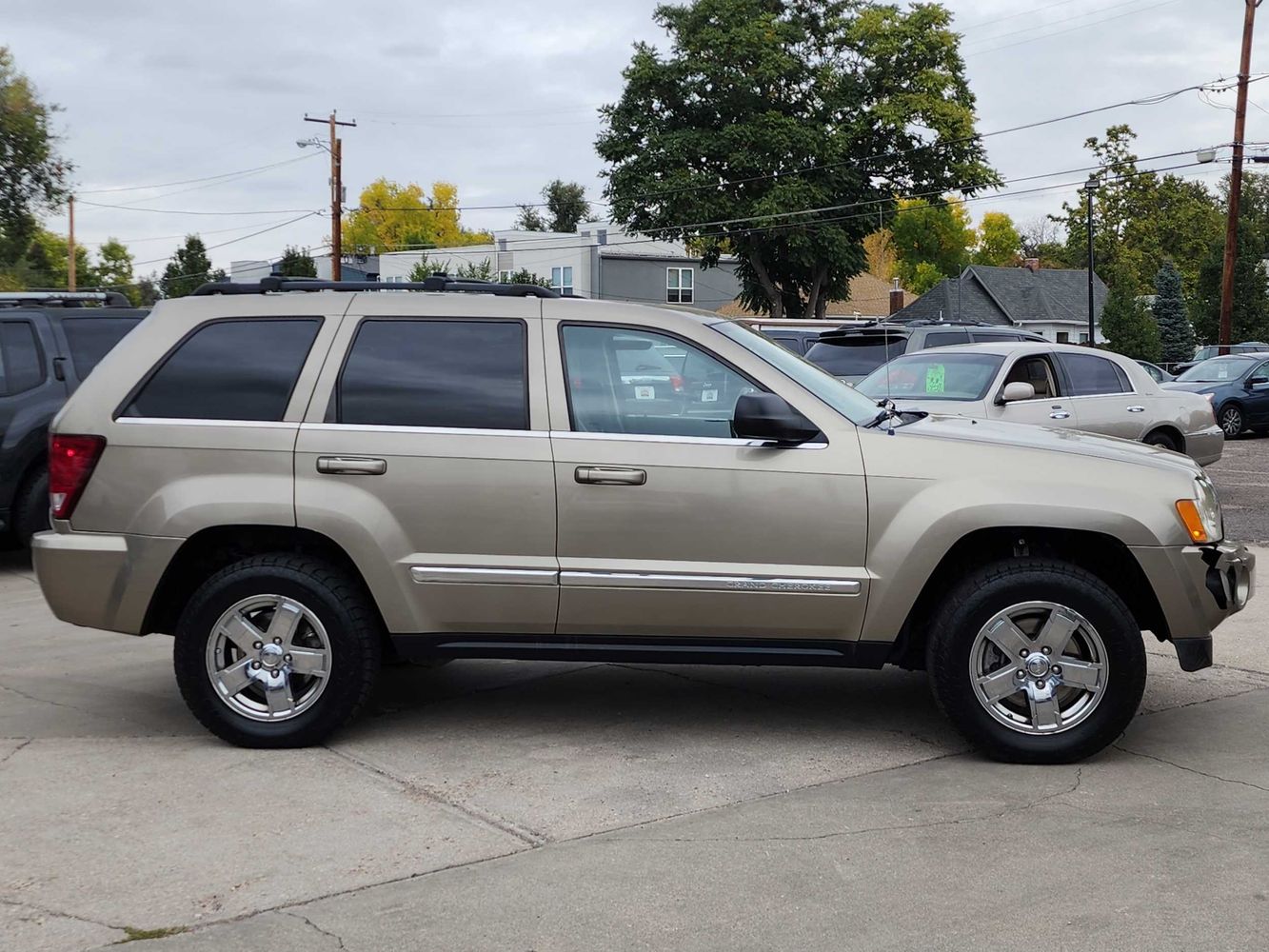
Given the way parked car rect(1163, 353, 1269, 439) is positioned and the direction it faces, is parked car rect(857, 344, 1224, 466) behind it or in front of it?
in front

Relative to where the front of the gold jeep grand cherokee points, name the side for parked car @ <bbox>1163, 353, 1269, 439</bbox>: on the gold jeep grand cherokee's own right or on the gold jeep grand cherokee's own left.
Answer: on the gold jeep grand cherokee's own left

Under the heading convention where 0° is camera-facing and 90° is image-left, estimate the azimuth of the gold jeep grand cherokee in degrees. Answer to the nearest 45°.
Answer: approximately 270°

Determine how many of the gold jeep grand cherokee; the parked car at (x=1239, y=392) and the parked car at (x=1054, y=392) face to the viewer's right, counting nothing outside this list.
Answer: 1

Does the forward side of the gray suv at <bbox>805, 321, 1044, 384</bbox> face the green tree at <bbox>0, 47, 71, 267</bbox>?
no

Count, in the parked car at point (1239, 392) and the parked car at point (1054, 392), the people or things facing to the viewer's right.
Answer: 0

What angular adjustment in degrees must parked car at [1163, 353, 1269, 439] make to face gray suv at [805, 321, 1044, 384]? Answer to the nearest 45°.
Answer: approximately 45° to its left

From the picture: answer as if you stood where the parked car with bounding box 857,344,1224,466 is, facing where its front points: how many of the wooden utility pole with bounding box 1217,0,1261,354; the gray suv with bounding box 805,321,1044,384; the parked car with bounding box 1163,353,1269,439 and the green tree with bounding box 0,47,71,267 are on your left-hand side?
0

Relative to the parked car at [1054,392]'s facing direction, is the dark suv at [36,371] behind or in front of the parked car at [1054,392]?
in front

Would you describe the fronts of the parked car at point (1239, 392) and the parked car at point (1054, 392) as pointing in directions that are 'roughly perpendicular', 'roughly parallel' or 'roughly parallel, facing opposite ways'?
roughly parallel

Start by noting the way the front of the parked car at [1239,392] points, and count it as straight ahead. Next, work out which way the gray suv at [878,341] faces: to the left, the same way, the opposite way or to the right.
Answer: the opposite way

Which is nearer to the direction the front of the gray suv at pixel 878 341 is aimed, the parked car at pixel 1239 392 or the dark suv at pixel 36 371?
the parked car

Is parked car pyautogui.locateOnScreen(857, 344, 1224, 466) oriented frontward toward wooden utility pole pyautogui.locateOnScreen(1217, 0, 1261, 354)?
no

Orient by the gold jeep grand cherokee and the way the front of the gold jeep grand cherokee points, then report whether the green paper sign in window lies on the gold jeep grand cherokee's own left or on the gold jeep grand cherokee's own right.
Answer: on the gold jeep grand cherokee's own left

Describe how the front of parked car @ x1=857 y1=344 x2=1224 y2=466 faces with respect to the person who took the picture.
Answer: facing the viewer and to the left of the viewer

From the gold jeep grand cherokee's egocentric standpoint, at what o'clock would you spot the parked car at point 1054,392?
The parked car is roughly at 10 o'clock from the gold jeep grand cherokee.

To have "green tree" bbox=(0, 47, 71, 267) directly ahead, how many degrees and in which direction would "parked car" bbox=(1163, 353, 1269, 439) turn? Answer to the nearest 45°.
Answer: approximately 45° to its right
